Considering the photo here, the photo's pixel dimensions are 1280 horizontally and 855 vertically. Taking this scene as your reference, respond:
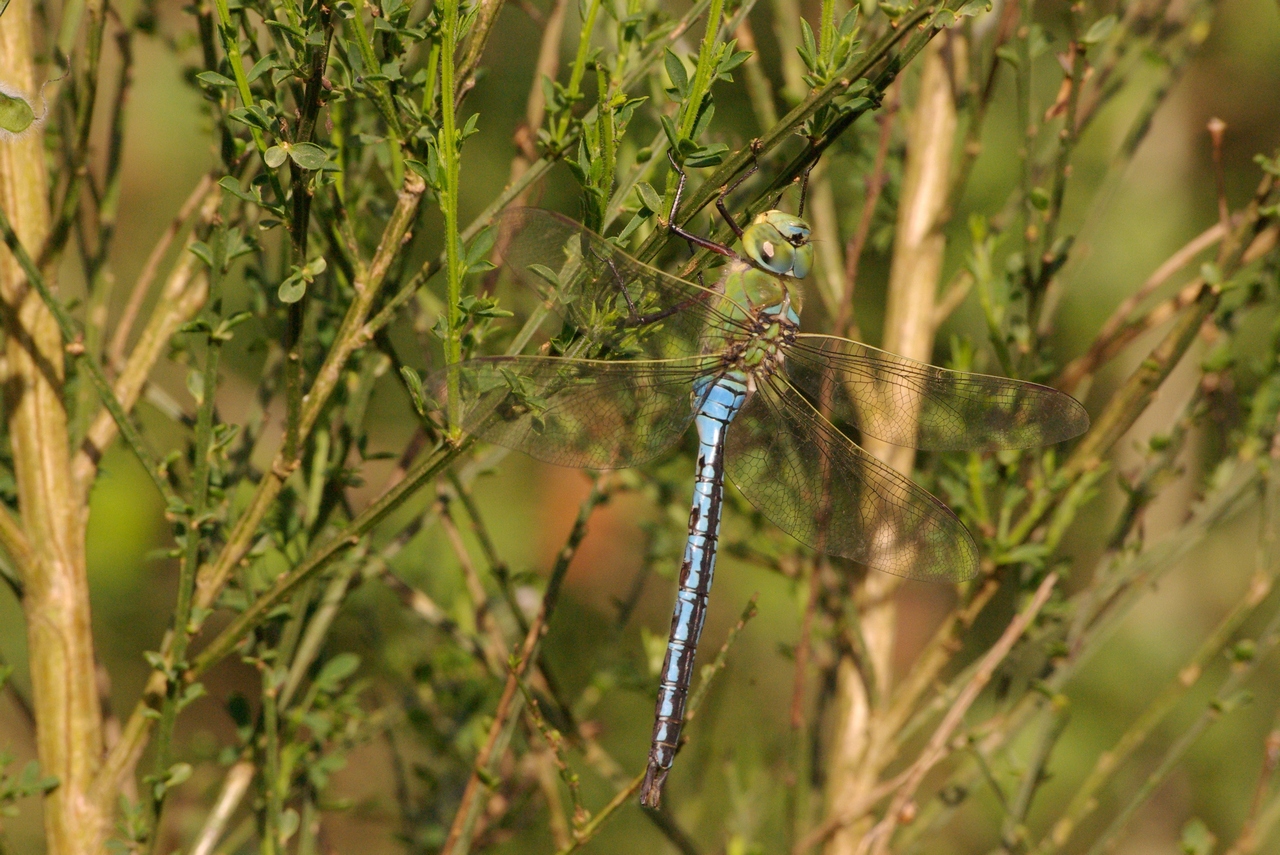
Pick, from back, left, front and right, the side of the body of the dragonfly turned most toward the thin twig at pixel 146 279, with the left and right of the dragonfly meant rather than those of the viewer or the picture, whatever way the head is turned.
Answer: left

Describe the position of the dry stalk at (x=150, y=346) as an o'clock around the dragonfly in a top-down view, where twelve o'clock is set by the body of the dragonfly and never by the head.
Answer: The dry stalk is roughly at 8 o'clock from the dragonfly.

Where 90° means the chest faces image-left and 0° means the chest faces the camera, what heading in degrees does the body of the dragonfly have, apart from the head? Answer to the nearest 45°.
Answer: approximately 180°

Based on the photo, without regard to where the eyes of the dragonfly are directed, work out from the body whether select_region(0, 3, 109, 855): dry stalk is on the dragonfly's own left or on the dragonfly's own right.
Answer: on the dragonfly's own left

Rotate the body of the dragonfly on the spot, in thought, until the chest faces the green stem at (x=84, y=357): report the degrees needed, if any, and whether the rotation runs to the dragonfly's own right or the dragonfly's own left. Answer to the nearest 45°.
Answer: approximately 135° to the dragonfly's own left

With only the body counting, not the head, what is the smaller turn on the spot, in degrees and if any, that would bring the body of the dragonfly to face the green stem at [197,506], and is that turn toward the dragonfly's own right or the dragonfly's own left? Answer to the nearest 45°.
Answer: approximately 135° to the dragonfly's own left
